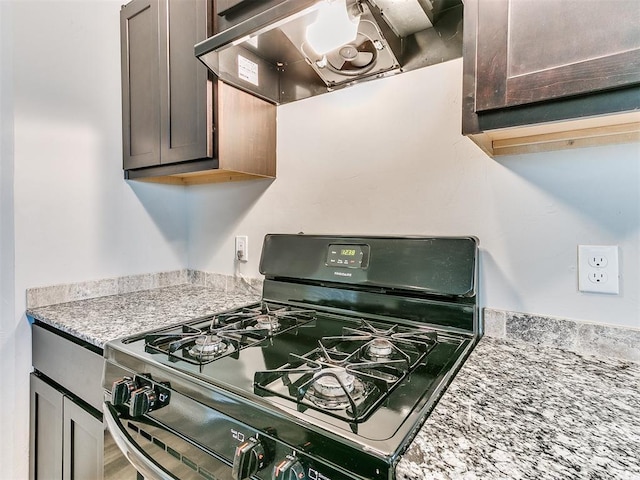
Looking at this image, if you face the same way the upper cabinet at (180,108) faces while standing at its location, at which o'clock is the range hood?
The range hood is roughly at 9 o'clock from the upper cabinet.

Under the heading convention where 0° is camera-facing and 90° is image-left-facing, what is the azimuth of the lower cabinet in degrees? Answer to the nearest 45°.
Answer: approximately 45°

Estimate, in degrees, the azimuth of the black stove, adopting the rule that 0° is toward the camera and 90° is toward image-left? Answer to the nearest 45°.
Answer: approximately 45°

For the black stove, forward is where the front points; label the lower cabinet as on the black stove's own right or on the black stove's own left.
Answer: on the black stove's own right

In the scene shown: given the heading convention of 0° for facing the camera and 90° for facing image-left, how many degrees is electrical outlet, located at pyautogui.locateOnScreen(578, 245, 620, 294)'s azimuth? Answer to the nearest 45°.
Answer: approximately 0°

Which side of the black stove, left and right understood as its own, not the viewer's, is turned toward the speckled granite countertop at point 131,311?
right

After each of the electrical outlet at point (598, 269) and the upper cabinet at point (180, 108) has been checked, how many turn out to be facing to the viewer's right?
0

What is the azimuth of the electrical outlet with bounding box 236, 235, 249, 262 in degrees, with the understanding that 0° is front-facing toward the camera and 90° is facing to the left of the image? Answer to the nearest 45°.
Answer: approximately 45°

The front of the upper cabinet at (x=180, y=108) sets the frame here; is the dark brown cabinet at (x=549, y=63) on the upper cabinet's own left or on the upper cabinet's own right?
on the upper cabinet's own left
